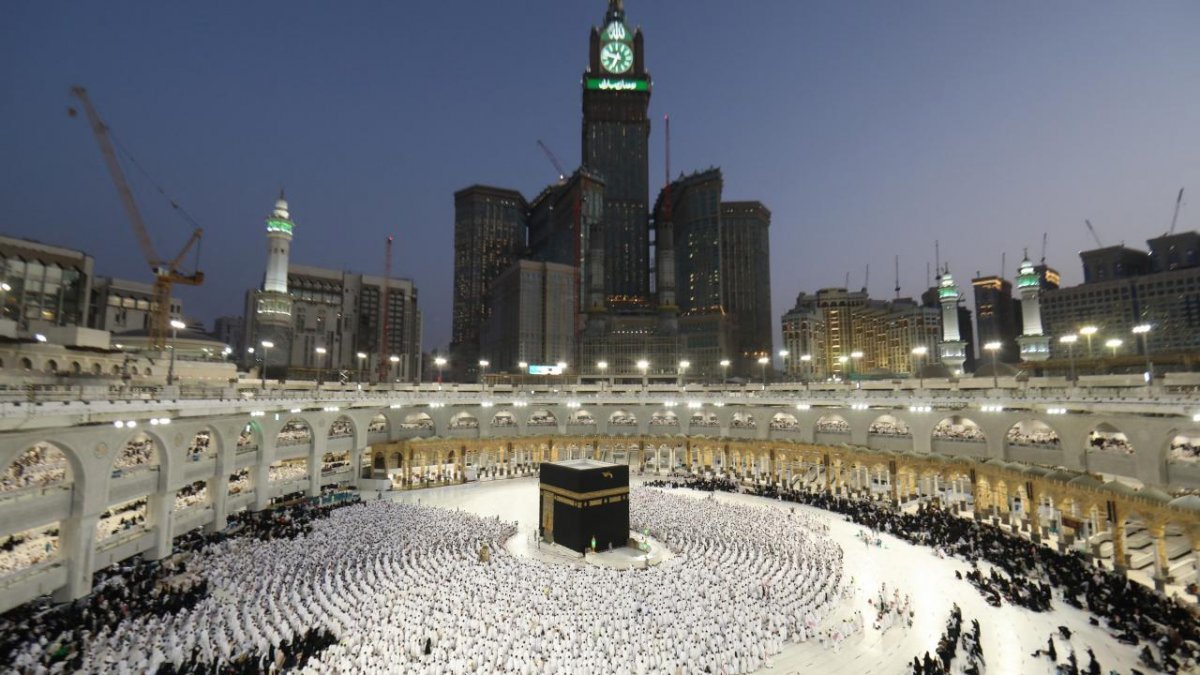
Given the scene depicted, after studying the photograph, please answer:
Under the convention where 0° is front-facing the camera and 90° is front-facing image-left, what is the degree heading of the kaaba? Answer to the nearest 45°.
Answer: approximately 45°
